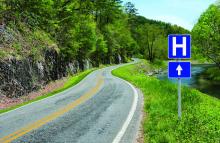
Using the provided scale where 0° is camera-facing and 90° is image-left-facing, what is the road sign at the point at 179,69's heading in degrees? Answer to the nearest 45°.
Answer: approximately 0°
